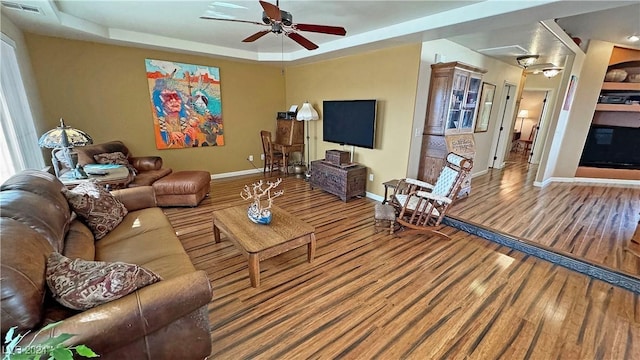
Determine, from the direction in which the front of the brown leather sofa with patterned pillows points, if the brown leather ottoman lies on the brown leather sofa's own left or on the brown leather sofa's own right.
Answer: on the brown leather sofa's own left

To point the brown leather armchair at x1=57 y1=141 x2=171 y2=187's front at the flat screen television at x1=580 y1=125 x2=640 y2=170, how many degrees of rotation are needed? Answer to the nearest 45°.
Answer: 0° — it already faces it

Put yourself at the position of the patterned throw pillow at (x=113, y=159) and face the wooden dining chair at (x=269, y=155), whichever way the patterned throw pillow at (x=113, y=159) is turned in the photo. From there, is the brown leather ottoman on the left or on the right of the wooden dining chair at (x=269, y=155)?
right

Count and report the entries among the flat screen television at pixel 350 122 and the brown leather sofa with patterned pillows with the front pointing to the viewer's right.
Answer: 1

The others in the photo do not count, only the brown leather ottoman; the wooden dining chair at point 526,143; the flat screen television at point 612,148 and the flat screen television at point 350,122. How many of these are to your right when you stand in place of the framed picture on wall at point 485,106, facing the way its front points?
2

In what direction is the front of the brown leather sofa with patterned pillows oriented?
to the viewer's right

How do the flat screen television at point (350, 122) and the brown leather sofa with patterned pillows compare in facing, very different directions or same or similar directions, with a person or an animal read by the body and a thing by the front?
very different directions

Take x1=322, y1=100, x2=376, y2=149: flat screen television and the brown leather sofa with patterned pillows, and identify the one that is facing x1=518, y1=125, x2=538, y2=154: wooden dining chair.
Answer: the brown leather sofa with patterned pillows

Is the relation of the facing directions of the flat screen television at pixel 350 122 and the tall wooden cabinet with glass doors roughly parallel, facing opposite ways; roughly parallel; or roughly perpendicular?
roughly perpendicular

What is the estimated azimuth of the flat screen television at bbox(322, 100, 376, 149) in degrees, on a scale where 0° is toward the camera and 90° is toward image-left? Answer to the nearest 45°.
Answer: approximately 45°

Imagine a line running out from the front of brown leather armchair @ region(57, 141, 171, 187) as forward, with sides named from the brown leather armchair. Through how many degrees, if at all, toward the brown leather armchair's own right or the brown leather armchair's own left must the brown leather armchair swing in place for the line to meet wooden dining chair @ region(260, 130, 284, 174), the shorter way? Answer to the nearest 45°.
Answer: approximately 45° to the brown leather armchair's own left

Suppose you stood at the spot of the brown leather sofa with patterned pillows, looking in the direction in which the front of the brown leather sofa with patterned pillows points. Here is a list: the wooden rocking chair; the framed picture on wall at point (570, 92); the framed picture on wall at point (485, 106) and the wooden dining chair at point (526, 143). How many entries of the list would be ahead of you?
4

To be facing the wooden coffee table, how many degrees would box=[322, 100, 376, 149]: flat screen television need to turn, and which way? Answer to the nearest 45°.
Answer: approximately 45° to its left

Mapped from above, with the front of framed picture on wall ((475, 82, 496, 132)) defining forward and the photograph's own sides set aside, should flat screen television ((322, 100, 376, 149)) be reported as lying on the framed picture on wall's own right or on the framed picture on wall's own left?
on the framed picture on wall's own right

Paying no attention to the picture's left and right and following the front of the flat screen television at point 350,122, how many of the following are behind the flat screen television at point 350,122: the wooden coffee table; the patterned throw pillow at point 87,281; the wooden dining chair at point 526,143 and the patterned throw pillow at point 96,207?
1

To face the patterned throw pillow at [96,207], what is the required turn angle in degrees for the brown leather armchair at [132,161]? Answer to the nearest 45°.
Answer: approximately 45° to its right

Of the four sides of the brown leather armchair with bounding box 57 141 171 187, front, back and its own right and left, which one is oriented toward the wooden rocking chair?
front
